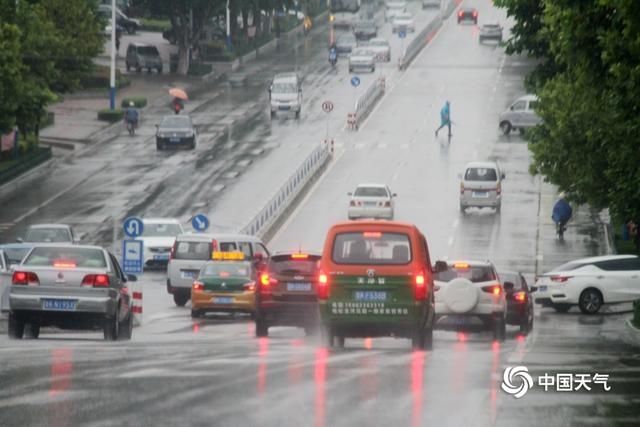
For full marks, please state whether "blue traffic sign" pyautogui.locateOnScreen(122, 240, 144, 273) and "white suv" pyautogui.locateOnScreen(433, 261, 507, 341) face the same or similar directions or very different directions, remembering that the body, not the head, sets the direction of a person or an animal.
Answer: very different directions

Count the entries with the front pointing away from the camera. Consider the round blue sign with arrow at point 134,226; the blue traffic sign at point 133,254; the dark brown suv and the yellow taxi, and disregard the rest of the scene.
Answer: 2

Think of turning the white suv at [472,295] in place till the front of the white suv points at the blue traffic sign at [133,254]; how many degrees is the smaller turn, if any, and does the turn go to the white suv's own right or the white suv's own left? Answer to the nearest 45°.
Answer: approximately 45° to the white suv's own left

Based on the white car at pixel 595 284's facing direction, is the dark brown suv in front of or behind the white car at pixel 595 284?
behind

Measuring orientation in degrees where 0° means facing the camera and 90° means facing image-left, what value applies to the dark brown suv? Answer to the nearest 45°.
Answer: approximately 180°

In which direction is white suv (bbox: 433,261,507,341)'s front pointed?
away from the camera

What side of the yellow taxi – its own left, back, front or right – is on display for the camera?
back

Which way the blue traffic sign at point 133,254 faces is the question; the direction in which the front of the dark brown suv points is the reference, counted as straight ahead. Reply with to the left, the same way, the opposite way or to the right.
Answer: the opposite way

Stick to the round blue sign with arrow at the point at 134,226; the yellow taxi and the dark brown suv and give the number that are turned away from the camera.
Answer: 2

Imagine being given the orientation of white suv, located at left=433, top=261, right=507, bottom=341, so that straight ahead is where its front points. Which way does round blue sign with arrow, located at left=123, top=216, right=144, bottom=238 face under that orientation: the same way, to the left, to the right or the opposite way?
the opposite way
